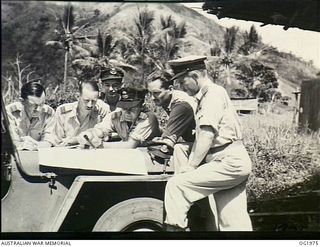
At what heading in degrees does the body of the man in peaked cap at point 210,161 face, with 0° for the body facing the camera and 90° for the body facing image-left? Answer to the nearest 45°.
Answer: approximately 90°

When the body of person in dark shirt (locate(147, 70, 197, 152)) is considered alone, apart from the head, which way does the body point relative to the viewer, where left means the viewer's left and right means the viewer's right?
facing the viewer and to the left of the viewer

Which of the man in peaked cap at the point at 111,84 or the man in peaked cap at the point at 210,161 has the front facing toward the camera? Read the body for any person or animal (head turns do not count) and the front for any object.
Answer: the man in peaked cap at the point at 111,84

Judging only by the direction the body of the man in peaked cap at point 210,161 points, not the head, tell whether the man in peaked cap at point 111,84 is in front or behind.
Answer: in front

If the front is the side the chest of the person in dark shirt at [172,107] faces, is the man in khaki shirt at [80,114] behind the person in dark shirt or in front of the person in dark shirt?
in front

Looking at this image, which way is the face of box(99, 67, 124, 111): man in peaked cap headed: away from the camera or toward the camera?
toward the camera

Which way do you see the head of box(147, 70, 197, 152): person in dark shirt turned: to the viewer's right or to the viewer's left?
to the viewer's left

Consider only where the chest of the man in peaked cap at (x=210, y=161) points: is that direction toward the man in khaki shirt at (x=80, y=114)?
yes

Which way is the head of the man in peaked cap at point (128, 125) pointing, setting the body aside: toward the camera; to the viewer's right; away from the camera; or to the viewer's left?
toward the camera

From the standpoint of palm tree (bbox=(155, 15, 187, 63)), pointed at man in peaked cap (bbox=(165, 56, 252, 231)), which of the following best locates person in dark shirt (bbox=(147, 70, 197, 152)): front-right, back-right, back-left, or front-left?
front-right

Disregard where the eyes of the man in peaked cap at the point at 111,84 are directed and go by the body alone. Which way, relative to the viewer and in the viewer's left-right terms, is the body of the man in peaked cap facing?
facing the viewer

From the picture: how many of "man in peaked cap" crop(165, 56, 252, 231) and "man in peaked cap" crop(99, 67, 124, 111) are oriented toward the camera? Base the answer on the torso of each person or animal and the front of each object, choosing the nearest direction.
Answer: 1
